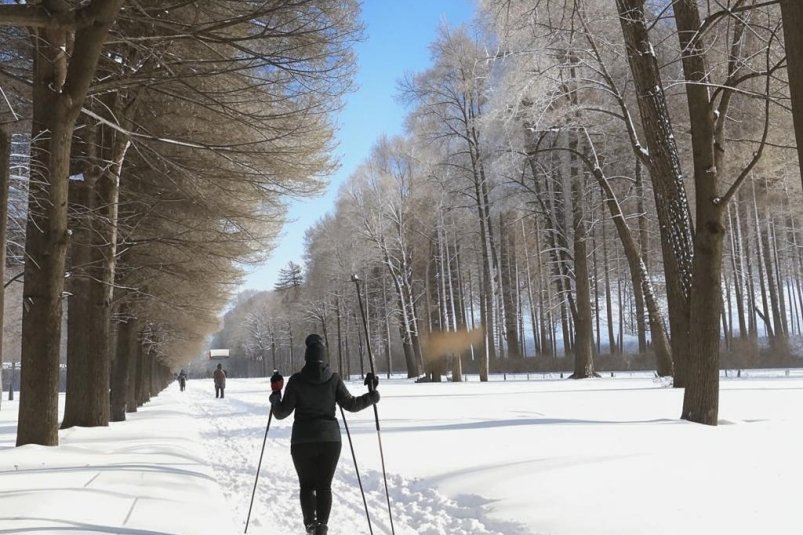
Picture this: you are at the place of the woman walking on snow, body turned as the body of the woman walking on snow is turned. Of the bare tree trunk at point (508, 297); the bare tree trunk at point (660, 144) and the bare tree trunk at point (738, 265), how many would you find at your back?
0

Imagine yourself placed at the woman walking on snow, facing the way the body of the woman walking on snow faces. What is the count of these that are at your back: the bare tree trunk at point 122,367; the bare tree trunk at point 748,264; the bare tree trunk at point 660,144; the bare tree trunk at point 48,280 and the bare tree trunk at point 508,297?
0

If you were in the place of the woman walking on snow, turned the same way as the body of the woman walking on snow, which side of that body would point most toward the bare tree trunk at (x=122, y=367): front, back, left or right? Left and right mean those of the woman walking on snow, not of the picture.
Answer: front

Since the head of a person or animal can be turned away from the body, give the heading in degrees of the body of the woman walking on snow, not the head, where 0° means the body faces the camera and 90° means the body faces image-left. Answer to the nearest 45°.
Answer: approximately 180°

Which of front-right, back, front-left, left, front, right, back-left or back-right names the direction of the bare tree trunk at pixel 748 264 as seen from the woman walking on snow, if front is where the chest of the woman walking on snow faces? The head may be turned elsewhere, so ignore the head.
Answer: front-right

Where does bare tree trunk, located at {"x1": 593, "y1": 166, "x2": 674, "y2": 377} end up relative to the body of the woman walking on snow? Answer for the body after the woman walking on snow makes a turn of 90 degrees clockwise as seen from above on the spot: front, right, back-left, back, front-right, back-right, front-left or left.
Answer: front-left

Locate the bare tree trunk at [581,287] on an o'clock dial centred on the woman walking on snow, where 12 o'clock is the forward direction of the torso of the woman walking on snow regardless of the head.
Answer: The bare tree trunk is roughly at 1 o'clock from the woman walking on snow.

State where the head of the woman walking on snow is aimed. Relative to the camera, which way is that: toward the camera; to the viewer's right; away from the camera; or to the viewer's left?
away from the camera

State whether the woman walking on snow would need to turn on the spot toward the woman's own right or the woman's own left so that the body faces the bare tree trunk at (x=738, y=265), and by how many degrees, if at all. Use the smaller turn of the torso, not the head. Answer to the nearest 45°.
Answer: approximately 45° to the woman's own right

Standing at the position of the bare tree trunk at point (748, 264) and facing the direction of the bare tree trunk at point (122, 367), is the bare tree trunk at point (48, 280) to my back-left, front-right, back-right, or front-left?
front-left

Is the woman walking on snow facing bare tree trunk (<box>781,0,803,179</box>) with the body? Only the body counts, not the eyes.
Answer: no

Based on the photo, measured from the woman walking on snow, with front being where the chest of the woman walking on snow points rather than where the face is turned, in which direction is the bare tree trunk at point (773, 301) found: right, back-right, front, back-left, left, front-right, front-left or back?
front-right

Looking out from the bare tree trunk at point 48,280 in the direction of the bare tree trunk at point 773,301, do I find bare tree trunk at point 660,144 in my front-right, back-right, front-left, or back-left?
front-right
